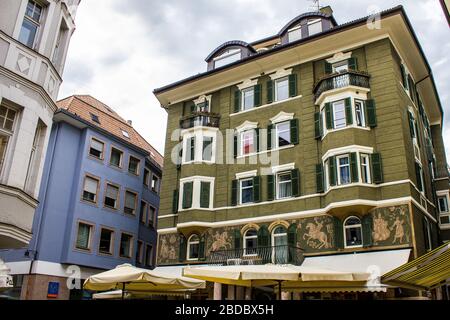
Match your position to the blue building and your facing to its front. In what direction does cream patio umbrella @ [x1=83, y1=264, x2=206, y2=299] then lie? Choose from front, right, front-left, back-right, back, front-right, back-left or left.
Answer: front-right

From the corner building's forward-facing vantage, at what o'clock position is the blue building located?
The blue building is roughly at 2 o'clock from the corner building.

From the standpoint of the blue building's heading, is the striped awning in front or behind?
in front

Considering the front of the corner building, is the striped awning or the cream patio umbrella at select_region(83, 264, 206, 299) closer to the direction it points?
the cream patio umbrella

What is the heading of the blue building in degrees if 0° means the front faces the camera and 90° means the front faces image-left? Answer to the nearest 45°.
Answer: approximately 315°

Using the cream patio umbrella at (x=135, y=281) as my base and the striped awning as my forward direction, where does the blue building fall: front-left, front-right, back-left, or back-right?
back-left

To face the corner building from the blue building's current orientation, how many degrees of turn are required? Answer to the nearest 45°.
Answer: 0° — it already faces it

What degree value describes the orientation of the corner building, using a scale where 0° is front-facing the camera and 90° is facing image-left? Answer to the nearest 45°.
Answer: approximately 45°
